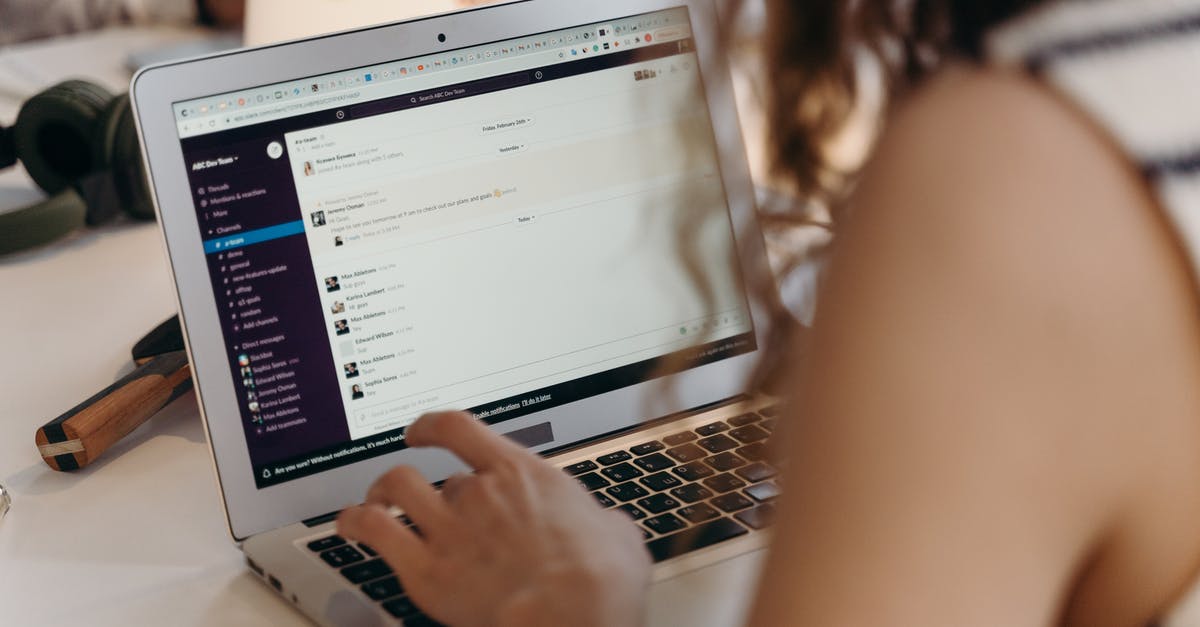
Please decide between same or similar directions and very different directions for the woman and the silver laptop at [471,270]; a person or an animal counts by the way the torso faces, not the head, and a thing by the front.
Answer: very different directions

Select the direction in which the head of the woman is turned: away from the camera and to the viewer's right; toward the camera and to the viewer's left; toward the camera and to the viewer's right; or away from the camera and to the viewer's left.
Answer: away from the camera and to the viewer's left

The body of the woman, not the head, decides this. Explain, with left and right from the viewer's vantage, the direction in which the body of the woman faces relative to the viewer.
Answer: facing away from the viewer and to the left of the viewer

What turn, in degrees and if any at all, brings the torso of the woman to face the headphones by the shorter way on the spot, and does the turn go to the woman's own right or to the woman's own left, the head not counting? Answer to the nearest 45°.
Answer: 0° — they already face it

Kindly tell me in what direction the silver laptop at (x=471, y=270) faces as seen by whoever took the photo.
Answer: facing the viewer and to the right of the viewer
